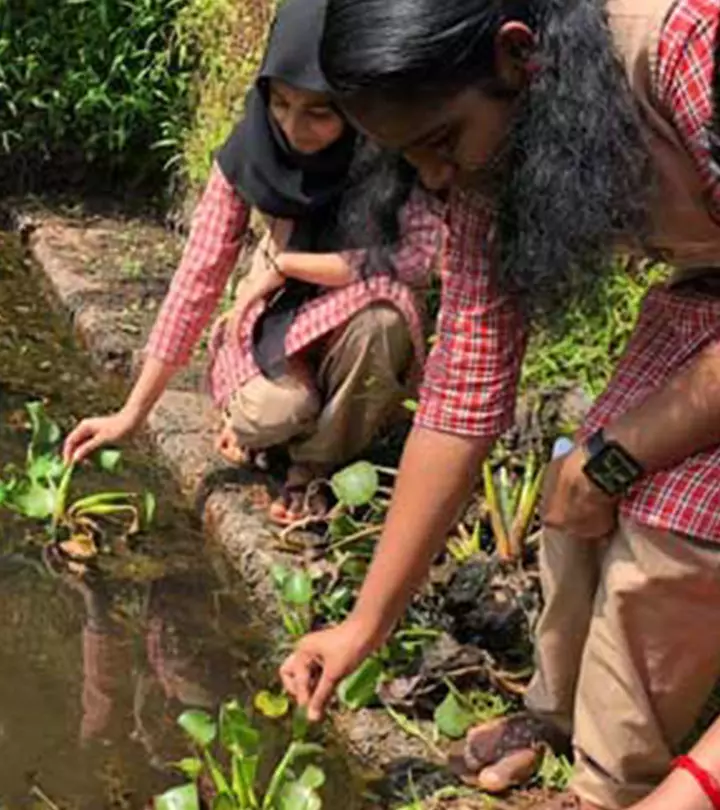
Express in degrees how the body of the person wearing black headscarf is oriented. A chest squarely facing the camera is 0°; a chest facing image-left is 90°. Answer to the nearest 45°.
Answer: approximately 45°

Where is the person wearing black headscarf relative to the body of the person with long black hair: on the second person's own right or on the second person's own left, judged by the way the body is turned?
on the second person's own right

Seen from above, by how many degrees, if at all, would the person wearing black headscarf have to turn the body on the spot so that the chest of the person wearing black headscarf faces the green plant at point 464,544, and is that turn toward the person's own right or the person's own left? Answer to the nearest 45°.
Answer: approximately 90° to the person's own left

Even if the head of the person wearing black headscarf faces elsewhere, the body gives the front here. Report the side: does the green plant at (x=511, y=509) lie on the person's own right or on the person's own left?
on the person's own left

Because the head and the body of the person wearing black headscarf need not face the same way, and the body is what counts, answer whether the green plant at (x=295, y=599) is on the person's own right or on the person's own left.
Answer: on the person's own left

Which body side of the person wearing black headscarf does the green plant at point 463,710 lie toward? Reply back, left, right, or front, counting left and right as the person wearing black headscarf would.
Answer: left

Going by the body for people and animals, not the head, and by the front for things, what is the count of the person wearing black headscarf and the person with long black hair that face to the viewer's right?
0

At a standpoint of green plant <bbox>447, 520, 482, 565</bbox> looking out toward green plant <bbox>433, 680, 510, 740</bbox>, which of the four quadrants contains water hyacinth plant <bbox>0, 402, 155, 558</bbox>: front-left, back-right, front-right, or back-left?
back-right

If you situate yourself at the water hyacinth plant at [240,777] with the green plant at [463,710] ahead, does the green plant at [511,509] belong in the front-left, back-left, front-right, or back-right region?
front-left

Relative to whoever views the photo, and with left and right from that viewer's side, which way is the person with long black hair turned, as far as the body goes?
facing to the left of the viewer
